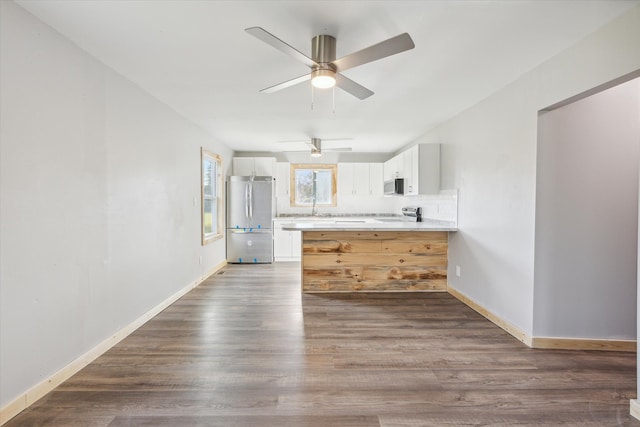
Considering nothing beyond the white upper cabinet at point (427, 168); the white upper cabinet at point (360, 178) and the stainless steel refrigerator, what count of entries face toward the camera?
2

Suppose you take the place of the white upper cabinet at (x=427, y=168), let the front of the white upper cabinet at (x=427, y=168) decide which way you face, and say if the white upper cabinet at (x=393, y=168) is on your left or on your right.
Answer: on your right

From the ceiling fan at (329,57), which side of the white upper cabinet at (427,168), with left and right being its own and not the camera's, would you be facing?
left

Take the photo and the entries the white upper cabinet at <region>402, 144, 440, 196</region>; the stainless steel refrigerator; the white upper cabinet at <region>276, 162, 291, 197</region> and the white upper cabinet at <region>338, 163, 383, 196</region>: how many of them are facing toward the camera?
3

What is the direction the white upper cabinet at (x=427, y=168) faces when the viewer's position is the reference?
facing to the left of the viewer

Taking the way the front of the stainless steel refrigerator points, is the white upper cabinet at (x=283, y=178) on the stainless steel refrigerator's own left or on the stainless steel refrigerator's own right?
on the stainless steel refrigerator's own left

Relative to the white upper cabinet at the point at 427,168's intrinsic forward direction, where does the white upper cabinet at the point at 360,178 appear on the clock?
the white upper cabinet at the point at 360,178 is roughly at 2 o'clock from the white upper cabinet at the point at 427,168.

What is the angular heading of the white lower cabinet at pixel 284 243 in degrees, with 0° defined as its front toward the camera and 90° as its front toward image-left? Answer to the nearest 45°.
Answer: approximately 0°

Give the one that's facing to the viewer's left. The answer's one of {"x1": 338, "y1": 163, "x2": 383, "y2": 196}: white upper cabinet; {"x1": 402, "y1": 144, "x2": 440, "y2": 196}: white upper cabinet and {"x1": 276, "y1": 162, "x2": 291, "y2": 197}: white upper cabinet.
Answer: {"x1": 402, "y1": 144, "x2": 440, "y2": 196}: white upper cabinet

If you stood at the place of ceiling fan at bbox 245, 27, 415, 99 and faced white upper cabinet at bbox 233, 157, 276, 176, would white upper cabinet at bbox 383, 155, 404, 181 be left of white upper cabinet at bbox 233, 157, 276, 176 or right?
right
